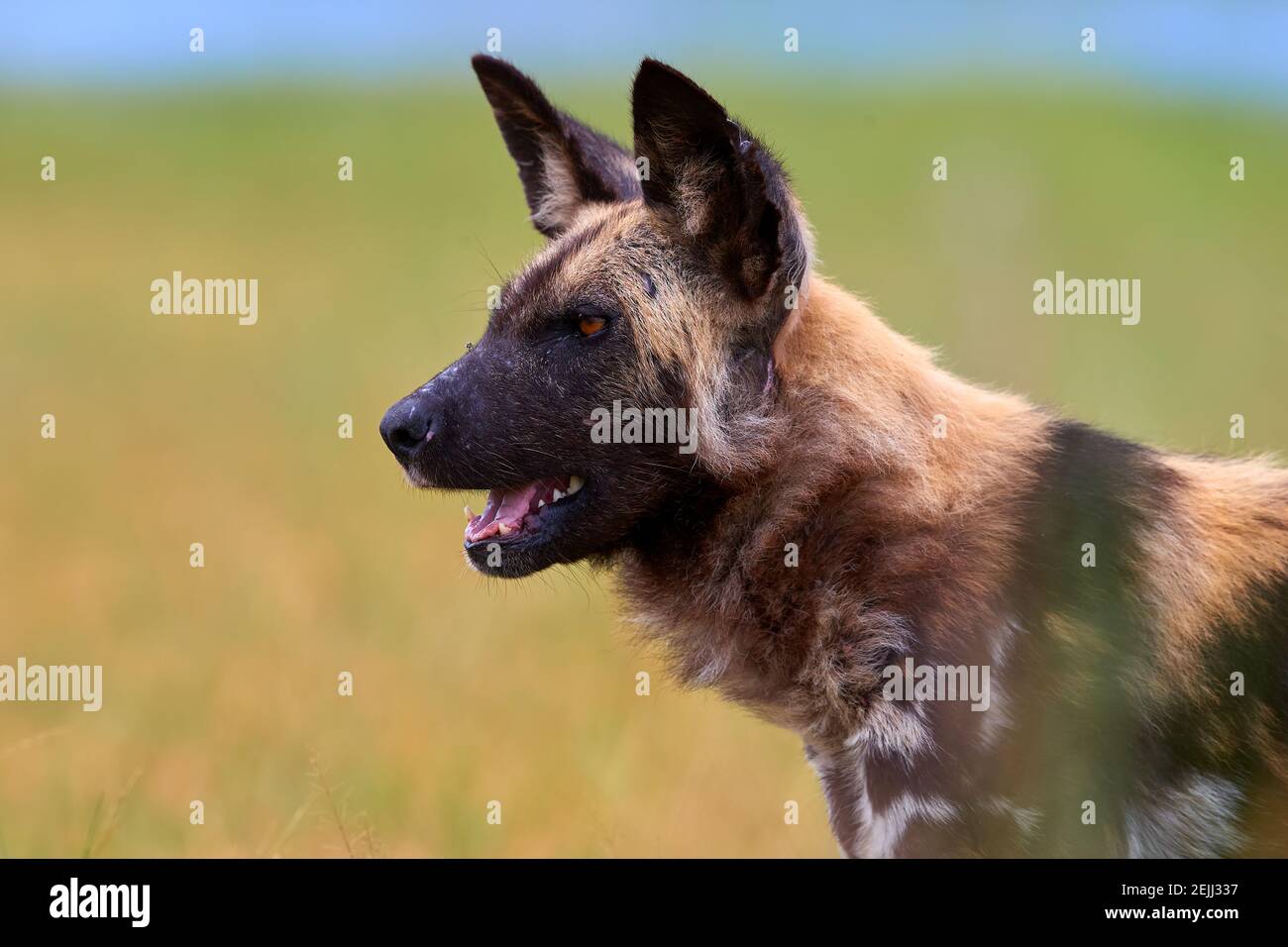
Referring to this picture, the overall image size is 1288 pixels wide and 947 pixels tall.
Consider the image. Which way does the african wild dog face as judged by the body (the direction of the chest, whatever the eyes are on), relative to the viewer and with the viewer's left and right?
facing to the left of the viewer
